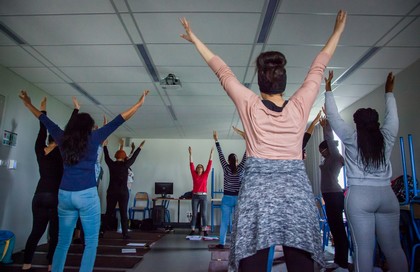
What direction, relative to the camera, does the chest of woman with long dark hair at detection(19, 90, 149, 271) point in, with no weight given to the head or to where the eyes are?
away from the camera

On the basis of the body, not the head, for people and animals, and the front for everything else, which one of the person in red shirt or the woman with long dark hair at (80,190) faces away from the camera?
the woman with long dark hair

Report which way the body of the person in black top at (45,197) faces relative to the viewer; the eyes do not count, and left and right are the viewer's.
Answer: facing away from the viewer and to the right of the viewer

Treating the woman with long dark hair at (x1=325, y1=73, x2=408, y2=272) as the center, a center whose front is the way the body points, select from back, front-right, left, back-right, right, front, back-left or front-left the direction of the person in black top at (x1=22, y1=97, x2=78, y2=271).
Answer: left

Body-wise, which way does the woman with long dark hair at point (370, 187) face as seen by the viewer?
away from the camera

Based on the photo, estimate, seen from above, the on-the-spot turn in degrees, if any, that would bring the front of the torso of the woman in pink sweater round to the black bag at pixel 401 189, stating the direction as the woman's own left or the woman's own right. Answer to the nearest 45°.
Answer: approximately 45° to the woman's own right

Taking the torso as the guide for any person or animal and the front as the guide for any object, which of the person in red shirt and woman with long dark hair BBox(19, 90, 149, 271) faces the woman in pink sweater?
the person in red shirt

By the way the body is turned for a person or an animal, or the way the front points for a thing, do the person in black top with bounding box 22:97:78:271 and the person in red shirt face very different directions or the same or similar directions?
very different directions

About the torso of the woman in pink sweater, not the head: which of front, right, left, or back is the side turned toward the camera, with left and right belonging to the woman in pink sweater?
back

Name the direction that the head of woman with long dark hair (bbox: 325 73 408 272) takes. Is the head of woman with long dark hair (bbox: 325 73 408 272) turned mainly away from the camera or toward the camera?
away from the camera

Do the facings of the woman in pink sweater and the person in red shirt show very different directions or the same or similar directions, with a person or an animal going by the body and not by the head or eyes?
very different directions

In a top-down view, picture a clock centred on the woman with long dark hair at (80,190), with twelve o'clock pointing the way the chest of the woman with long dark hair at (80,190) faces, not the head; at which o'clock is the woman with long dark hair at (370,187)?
the woman with long dark hair at (370,187) is roughly at 4 o'clock from the woman with long dark hair at (80,190).

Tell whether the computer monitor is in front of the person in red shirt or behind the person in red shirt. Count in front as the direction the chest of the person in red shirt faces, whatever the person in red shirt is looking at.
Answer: behind

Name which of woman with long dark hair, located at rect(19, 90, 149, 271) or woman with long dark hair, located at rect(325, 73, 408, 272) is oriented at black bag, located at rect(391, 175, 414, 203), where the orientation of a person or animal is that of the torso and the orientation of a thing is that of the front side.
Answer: woman with long dark hair, located at rect(325, 73, 408, 272)

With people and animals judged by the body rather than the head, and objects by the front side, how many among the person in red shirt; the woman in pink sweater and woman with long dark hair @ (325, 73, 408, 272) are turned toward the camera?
1

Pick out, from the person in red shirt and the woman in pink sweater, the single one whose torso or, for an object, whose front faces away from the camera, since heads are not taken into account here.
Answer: the woman in pink sweater

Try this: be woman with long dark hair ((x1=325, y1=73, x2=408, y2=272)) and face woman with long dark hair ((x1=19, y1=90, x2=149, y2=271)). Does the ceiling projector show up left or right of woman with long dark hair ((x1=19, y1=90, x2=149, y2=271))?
right

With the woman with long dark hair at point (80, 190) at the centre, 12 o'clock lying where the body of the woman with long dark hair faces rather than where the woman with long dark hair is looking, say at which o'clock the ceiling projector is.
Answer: The ceiling projector is roughly at 1 o'clock from the woman with long dark hair.

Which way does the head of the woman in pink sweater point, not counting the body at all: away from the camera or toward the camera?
away from the camera
